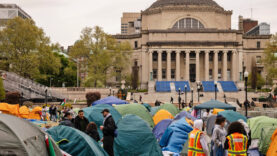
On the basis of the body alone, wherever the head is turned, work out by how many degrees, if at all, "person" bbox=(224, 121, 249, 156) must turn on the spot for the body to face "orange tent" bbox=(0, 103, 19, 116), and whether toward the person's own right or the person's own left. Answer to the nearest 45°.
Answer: approximately 90° to the person's own left

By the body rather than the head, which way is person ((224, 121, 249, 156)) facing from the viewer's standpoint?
away from the camera
